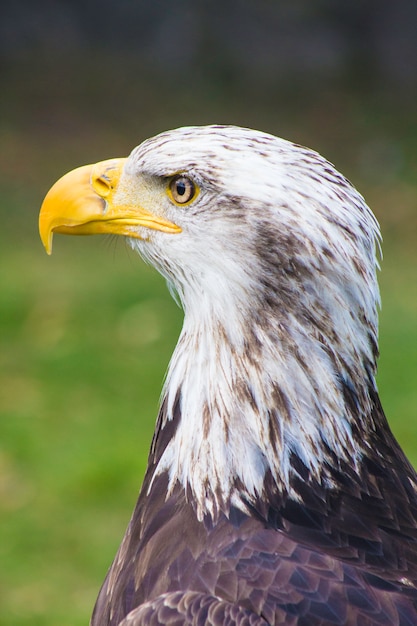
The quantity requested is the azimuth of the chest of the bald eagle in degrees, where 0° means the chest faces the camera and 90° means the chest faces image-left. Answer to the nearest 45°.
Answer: approximately 90°
